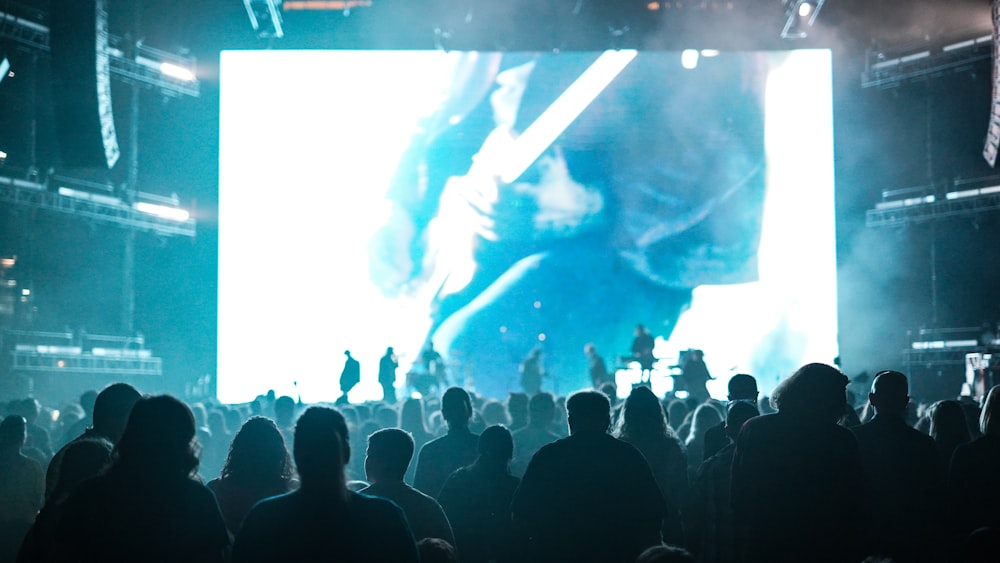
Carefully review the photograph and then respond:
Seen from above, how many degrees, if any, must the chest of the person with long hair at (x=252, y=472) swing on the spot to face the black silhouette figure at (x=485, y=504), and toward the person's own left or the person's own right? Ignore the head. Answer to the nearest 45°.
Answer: approximately 90° to the person's own right

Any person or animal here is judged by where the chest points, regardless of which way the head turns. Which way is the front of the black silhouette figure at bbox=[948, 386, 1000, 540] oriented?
away from the camera

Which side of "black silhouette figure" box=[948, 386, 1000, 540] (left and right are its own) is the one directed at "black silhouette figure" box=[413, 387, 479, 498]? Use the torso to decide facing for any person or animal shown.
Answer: left

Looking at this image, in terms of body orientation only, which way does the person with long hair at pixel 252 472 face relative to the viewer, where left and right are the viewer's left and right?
facing away from the viewer

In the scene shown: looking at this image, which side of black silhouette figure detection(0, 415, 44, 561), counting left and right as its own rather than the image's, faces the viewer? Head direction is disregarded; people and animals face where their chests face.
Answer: back

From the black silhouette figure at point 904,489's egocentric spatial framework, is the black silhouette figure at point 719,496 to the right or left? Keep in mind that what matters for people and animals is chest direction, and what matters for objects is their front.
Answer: on its left

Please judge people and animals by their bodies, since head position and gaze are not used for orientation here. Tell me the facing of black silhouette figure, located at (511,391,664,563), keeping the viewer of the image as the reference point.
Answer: facing away from the viewer

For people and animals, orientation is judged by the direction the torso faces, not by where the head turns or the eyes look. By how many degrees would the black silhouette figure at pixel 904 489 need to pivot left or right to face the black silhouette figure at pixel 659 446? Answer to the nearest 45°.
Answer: approximately 90° to its left

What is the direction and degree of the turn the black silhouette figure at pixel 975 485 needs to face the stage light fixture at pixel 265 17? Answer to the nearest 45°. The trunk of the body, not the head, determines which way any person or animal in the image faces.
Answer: approximately 45° to its left

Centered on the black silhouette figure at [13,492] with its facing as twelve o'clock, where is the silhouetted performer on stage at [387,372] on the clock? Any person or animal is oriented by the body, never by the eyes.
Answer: The silhouetted performer on stage is roughly at 1 o'clock from the black silhouette figure.

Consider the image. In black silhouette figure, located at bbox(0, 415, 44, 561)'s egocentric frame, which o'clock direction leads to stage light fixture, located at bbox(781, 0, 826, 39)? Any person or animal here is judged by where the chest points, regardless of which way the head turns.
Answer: The stage light fixture is roughly at 2 o'clock from the black silhouette figure.

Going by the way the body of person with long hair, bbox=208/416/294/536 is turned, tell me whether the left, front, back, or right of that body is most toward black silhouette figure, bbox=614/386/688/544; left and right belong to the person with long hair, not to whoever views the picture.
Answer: right

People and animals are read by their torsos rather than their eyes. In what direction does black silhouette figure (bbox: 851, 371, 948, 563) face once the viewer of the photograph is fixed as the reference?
facing away from the viewer

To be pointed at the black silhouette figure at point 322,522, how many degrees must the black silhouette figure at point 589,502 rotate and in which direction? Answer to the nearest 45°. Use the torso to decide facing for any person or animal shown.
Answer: approximately 135° to its left

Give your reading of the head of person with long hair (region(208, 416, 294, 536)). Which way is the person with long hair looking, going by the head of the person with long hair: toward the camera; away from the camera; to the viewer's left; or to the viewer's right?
away from the camera
